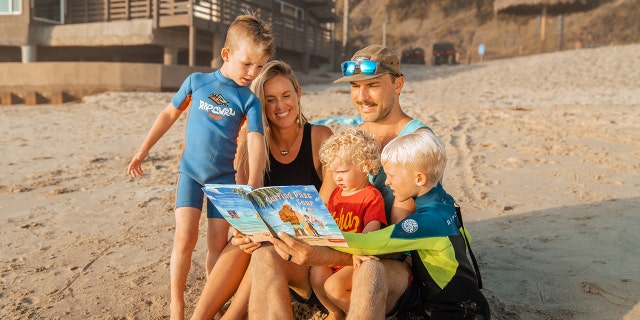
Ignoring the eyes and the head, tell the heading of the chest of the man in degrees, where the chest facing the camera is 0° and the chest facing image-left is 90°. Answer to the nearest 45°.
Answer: approximately 45°

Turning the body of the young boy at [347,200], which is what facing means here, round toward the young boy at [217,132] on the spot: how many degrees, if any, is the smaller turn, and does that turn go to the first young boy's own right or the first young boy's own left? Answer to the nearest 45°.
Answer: approximately 90° to the first young boy's own right

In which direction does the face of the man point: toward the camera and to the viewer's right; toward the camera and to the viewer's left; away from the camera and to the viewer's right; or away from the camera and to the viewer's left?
toward the camera and to the viewer's left

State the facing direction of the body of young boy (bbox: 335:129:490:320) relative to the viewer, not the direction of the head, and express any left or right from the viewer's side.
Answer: facing to the left of the viewer

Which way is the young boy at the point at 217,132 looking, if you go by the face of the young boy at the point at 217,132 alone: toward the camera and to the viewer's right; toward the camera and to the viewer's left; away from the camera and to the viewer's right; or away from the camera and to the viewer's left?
toward the camera and to the viewer's right

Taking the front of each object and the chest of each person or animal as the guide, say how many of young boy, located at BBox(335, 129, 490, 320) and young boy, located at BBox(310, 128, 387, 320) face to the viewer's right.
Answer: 0

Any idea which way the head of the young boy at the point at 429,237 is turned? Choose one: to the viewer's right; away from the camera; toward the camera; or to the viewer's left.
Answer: to the viewer's left
